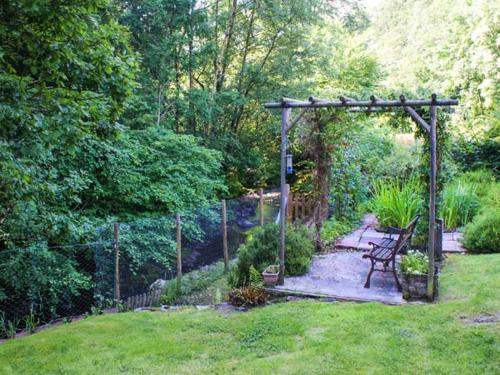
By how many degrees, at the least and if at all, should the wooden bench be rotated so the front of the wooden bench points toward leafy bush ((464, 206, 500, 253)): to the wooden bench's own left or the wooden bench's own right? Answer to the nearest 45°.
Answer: approximately 135° to the wooden bench's own right

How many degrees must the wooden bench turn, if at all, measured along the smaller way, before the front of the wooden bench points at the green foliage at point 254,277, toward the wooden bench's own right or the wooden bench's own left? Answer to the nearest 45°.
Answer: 0° — it already faces it

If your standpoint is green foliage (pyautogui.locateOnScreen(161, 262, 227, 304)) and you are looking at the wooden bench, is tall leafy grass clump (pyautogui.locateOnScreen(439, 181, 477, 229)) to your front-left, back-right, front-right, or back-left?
front-left

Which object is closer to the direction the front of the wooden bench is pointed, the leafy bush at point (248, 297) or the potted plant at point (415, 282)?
the leafy bush

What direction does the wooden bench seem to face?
to the viewer's left

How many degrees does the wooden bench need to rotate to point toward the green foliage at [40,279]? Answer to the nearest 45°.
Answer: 0° — it already faces it

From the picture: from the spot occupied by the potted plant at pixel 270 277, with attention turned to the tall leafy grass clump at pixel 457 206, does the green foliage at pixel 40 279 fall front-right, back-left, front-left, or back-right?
back-left

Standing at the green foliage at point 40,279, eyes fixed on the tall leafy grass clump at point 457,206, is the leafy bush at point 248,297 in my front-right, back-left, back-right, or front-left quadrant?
front-right

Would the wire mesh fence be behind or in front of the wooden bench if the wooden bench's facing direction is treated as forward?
in front

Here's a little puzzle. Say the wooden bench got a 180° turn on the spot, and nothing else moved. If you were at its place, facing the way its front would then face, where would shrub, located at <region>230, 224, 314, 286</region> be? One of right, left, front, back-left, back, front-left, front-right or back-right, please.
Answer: back

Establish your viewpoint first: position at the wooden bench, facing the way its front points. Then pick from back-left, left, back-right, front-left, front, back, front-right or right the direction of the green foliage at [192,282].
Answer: front

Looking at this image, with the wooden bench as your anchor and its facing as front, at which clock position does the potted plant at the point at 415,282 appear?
The potted plant is roughly at 8 o'clock from the wooden bench.
